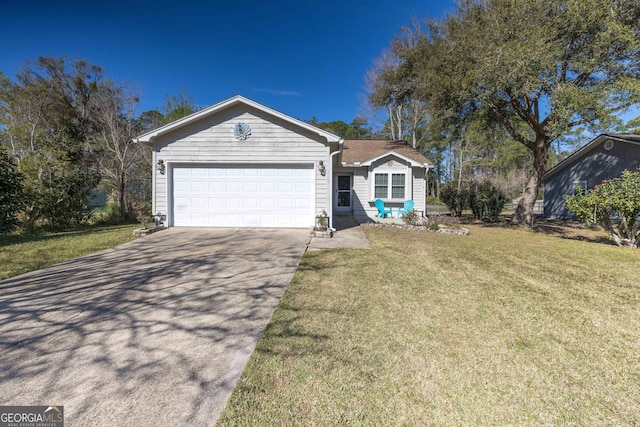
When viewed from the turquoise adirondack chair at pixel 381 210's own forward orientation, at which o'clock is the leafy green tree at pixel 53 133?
The leafy green tree is roughly at 4 o'clock from the turquoise adirondack chair.

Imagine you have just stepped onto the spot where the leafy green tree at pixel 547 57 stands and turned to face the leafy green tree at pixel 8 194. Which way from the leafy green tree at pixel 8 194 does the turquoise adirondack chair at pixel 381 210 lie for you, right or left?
right

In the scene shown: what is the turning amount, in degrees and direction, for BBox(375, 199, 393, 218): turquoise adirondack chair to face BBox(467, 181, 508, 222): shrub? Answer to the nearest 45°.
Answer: approximately 90° to its left

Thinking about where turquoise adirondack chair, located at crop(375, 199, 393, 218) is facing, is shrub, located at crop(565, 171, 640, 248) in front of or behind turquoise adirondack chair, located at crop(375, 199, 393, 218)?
in front

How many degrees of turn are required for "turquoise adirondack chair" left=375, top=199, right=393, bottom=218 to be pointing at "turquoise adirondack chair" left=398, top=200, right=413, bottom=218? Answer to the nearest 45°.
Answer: approximately 45° to its left

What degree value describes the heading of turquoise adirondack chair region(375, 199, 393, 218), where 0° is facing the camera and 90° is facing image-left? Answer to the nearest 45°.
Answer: approximately 315°

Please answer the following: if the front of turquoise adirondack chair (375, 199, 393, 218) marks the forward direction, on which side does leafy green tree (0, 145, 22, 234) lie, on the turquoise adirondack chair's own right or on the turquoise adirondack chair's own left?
on the turquoise adirondack chair's own right

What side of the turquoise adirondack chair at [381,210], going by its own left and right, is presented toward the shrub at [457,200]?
left
